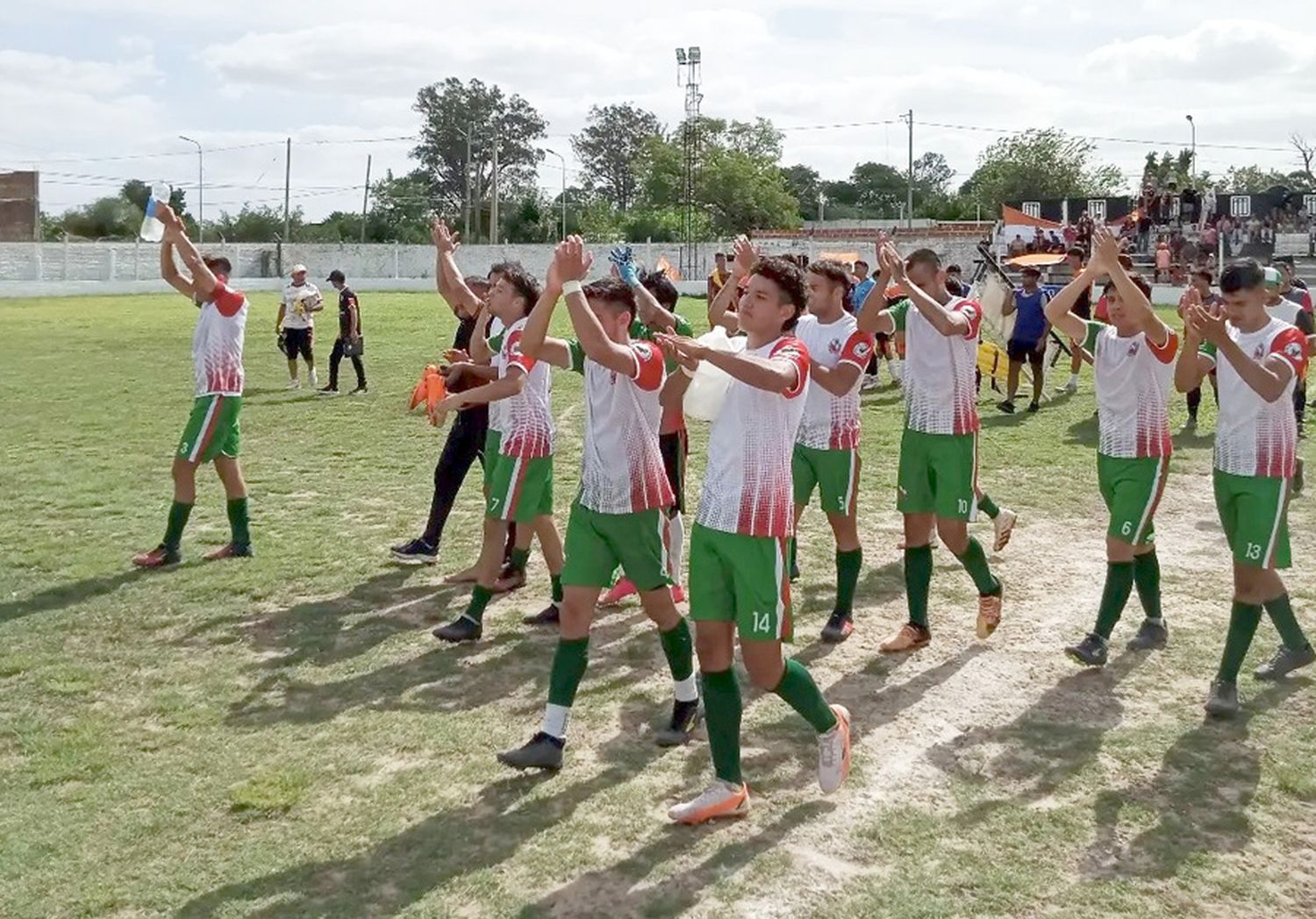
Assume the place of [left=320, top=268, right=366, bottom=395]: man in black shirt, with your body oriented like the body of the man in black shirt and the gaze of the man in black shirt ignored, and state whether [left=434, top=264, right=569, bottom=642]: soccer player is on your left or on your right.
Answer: on your left

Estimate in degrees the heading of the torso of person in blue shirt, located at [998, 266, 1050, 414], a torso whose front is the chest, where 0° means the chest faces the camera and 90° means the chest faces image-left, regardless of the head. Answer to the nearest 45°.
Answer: approximately 45°

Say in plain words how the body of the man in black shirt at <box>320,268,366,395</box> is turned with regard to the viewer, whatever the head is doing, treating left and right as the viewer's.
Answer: facing to the left of the viewer

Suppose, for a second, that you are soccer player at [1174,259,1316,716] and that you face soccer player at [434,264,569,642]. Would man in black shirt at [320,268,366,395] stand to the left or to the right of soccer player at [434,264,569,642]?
right

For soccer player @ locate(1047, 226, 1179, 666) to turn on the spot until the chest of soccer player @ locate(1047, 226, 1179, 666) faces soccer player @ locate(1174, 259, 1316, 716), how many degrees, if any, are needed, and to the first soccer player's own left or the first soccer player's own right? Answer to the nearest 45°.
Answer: approximately 90° to the first soccer player's own left
